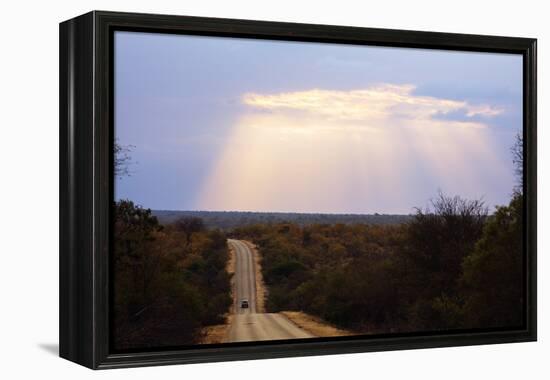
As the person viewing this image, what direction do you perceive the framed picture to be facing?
facing the viewer and to the right of the viewer
